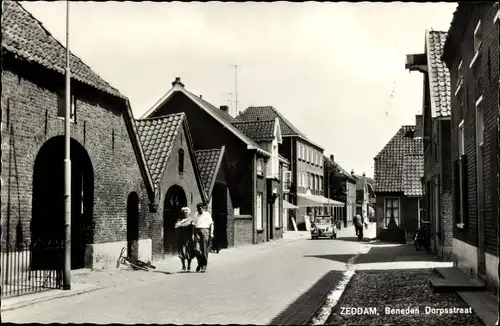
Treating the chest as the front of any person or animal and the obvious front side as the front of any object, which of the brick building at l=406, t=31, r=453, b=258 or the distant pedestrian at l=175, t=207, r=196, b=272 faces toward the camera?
the distant pedestrian

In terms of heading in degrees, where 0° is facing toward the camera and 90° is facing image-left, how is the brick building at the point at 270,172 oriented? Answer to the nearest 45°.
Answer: approximately 315°

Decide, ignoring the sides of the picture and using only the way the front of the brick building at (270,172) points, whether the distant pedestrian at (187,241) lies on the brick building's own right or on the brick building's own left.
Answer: on the brick building's own right

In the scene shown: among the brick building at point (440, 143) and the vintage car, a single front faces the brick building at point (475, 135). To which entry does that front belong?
the vintage car

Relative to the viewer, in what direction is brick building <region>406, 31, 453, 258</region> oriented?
to the viewer's left

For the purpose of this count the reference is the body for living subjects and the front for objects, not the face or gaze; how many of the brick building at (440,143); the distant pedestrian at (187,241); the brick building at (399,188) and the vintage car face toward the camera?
3

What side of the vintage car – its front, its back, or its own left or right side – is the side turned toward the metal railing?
front

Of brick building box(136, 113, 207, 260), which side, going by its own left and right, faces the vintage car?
left

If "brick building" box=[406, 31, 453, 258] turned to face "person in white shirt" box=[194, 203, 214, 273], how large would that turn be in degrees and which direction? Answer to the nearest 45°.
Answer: approximately 45° to its left

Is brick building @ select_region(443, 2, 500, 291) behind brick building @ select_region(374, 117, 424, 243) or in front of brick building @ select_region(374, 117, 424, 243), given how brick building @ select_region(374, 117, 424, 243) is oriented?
in front

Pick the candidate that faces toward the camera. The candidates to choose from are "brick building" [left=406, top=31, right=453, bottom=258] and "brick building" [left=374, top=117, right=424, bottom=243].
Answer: "brick building" [left=374, top=117, right=424, bottom=243]

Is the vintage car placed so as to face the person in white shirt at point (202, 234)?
yes

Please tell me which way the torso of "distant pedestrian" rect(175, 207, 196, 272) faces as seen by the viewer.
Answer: toward the camera

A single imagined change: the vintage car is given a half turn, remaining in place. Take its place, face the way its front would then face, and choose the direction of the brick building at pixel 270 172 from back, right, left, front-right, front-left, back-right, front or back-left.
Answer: back-left

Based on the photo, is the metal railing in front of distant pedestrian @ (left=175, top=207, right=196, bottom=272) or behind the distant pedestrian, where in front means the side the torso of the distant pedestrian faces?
in front
